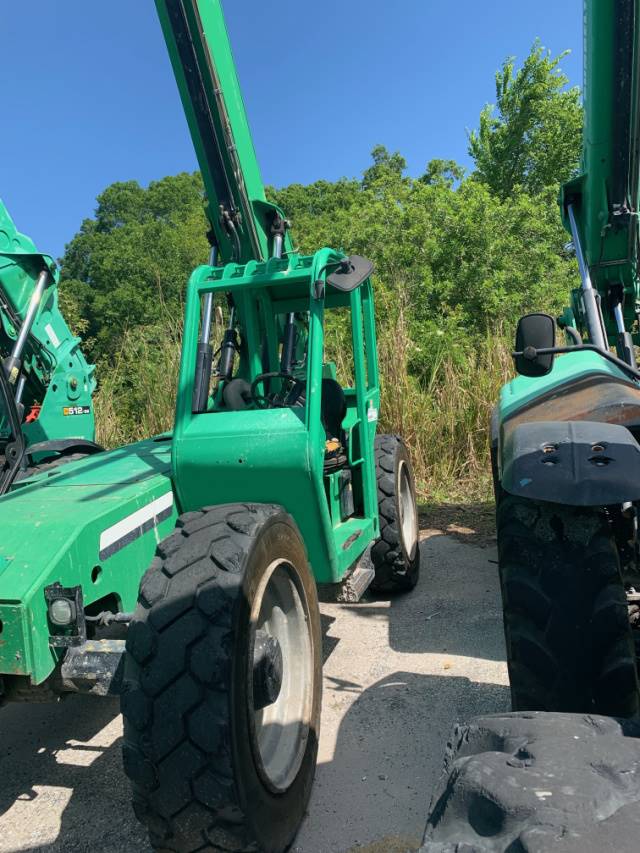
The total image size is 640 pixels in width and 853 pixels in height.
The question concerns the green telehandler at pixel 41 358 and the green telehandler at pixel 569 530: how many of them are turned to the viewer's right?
0
